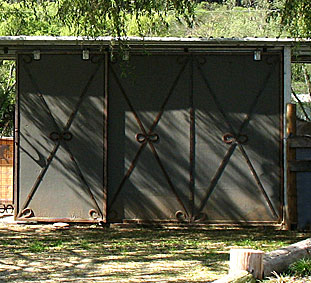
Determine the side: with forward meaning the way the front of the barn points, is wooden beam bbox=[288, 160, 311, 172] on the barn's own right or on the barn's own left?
on the barn's own left

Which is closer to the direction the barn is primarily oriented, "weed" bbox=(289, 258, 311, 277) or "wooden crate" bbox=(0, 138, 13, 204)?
the weed

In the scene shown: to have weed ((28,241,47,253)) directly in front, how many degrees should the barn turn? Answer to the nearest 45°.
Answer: approximately 45° to its right

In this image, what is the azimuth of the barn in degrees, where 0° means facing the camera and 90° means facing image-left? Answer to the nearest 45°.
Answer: approximately 0°

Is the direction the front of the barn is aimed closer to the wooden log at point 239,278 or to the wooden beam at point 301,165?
the wooden log

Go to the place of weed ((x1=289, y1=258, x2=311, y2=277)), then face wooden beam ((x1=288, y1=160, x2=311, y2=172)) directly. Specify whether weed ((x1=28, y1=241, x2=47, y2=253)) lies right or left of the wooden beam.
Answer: left

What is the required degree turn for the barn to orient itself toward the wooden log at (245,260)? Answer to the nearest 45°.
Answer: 0° — it already faces it

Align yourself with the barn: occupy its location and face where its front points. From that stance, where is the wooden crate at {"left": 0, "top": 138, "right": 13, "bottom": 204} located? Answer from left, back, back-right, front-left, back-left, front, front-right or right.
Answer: back-right

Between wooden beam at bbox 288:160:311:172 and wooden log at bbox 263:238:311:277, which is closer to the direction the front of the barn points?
the wooden log

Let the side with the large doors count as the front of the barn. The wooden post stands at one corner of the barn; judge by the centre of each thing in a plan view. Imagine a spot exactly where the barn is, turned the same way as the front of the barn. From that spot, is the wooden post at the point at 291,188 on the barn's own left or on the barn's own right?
on the barn's own left
